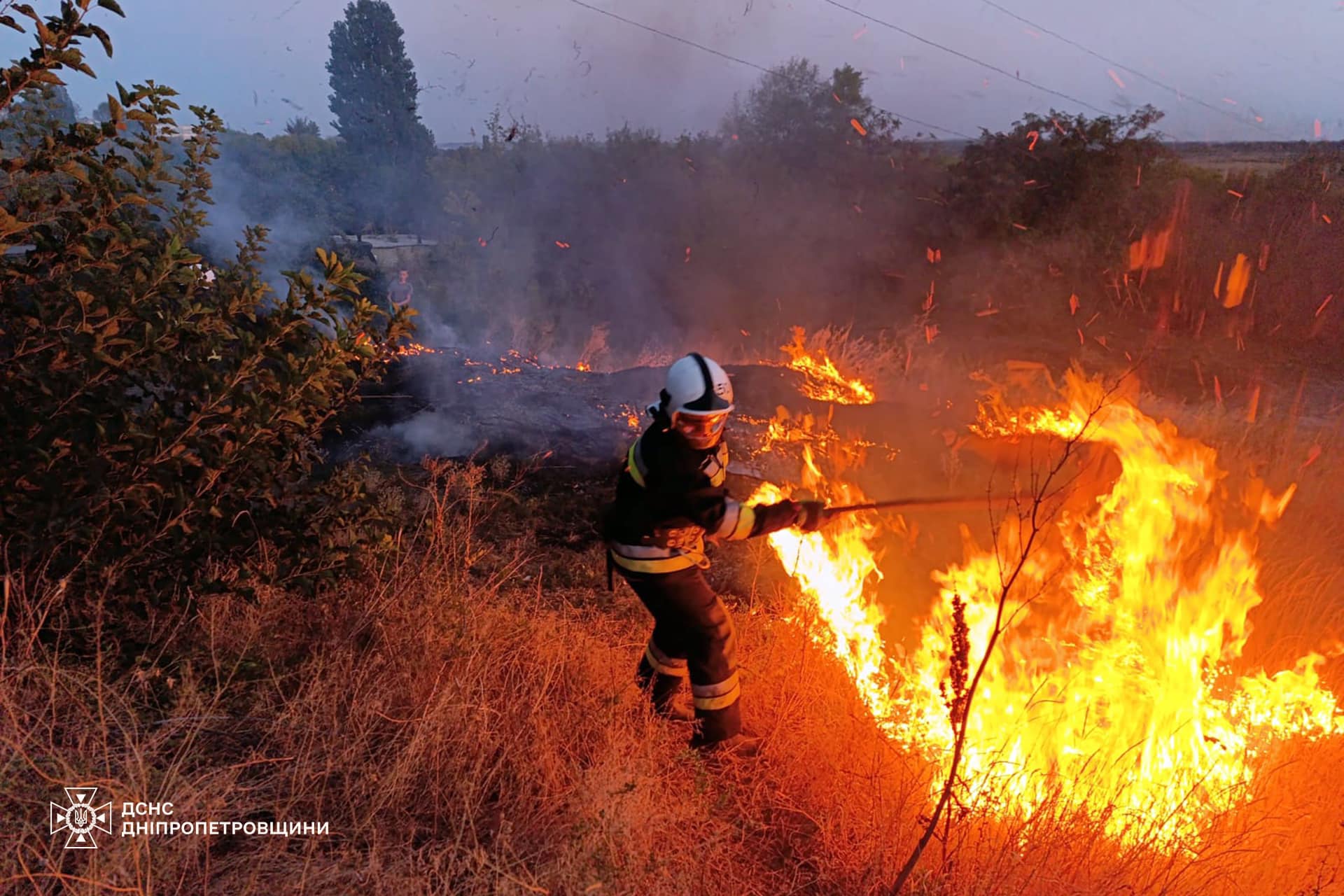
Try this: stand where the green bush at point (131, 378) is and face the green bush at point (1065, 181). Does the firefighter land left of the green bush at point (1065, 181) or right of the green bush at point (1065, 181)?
right

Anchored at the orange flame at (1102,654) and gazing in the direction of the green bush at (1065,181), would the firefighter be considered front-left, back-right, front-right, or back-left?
back-left

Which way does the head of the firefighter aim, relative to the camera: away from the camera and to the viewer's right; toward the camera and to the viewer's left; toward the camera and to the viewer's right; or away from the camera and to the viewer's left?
toward the camera and to the viewer's right

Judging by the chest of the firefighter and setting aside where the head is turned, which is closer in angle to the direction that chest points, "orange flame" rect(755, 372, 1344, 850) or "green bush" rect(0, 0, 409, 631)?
the orange flame

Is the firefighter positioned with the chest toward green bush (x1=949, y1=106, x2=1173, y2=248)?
no

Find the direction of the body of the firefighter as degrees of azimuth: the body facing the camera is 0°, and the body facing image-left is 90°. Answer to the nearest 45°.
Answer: approximately 315°

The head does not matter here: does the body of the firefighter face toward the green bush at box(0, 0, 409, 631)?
no
